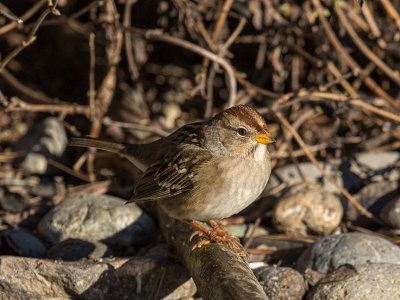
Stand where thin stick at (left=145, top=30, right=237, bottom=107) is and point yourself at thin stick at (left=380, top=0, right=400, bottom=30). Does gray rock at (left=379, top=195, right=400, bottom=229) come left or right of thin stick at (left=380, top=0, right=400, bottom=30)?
right

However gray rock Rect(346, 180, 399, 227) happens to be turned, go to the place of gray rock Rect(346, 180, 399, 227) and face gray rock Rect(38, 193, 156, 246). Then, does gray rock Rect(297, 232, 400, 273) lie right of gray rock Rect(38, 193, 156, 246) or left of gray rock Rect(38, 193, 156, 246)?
left

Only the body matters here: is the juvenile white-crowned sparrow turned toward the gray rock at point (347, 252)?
yes

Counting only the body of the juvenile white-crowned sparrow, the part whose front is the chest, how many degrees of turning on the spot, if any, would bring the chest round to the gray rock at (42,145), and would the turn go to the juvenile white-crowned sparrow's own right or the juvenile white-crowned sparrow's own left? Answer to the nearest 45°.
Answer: approximately 135° to the juvenile white-crowned sparrow's own left

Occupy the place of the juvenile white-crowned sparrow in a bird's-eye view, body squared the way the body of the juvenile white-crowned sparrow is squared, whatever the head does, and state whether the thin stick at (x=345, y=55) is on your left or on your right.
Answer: on your left

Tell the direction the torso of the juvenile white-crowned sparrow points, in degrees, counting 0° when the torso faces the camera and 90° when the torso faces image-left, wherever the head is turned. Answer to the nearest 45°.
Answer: approximately 270°

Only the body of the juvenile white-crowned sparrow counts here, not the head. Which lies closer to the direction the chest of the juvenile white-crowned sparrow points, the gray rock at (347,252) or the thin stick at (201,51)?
the gray rock

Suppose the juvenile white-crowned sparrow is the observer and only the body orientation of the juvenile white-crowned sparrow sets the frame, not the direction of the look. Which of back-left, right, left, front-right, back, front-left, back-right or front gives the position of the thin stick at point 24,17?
back-left
